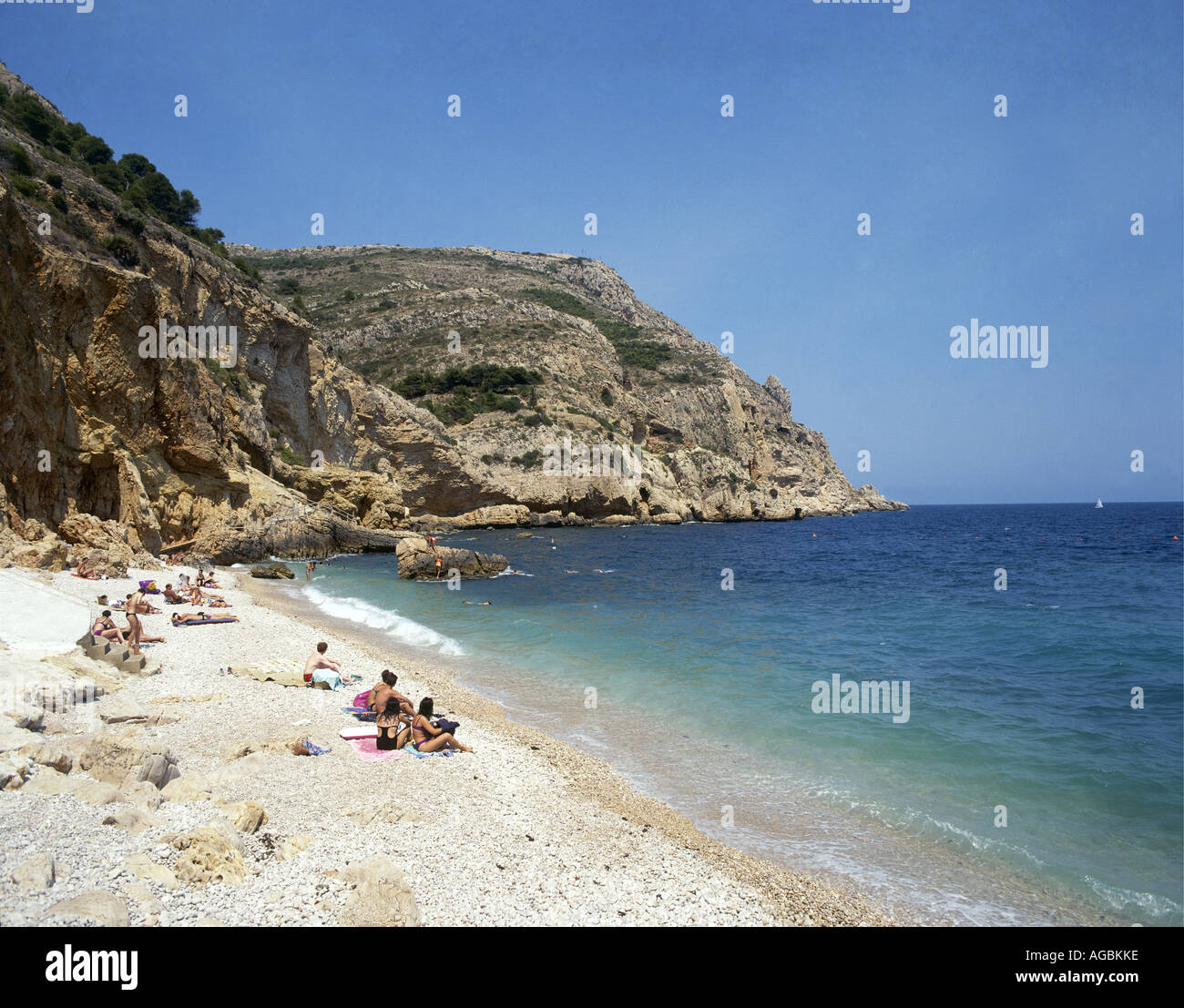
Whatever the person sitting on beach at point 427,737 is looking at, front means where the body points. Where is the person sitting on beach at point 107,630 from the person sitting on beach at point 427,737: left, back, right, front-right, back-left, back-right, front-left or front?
back-left

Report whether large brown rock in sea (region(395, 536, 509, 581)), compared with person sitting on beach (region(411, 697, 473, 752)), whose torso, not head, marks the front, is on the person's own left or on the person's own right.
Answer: on the person's own left

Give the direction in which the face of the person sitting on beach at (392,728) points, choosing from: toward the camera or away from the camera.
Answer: away from the camera

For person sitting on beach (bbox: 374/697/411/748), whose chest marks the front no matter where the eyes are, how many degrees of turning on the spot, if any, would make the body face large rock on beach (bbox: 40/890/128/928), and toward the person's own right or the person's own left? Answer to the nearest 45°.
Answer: approximately 180°

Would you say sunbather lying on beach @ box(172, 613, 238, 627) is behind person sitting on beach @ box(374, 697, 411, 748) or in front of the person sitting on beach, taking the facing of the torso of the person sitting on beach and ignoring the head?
in front

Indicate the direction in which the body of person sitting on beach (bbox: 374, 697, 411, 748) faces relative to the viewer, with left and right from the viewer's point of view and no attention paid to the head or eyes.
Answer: facing away from the viewer

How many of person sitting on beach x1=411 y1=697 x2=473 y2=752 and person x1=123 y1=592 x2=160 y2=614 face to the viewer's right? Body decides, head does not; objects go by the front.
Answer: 2

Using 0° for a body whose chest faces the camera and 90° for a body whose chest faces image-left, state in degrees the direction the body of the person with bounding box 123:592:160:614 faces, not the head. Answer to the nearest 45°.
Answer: approximately 270°

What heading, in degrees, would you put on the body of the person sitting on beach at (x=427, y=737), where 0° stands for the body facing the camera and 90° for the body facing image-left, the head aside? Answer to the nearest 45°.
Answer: approximately 270°

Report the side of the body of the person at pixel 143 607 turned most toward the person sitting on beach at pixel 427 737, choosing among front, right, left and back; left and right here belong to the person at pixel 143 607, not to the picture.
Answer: right
